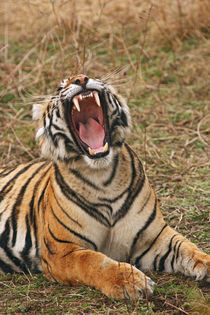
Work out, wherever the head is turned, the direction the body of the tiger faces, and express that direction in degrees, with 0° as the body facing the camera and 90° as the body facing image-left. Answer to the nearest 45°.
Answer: approximately 315°
